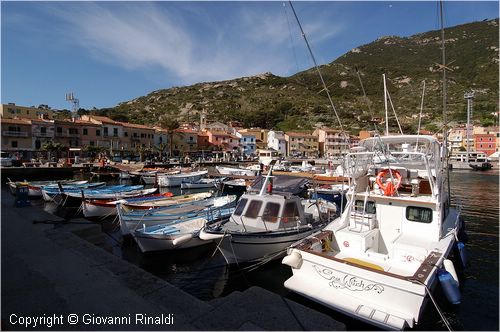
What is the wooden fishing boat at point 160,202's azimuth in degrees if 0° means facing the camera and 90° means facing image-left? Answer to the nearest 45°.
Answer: approximately 45°

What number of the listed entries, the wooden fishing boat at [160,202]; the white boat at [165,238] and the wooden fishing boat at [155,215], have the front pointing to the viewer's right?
0

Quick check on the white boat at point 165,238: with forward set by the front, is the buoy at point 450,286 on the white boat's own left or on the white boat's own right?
on the white boat's own left

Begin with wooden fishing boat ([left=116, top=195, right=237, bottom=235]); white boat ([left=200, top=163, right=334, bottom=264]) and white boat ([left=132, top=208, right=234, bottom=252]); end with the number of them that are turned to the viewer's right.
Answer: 0

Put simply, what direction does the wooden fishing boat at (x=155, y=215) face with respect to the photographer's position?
facing the viewer and to the left of the viewer
